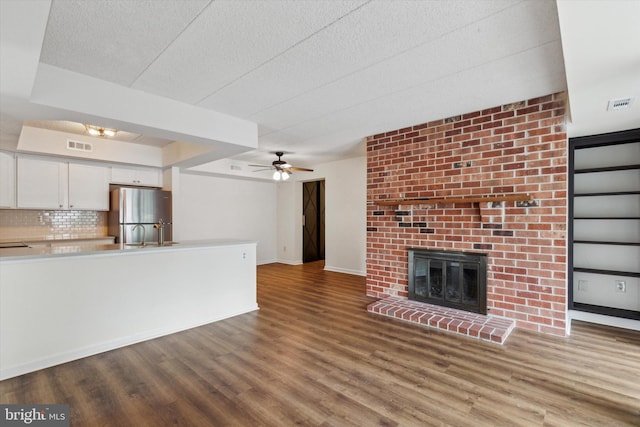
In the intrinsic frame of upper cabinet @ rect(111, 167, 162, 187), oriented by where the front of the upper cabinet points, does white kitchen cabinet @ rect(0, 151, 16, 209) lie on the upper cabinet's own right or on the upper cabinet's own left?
on the upper cabinet's own right

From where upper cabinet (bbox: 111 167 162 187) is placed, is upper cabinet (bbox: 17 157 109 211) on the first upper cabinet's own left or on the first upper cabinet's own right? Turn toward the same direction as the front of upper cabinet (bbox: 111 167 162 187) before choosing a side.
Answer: on the first upper cabinet's own right

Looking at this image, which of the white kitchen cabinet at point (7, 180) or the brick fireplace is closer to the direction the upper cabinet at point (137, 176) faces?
the brick fireplace

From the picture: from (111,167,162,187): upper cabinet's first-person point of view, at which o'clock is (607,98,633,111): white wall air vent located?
The white wall air vent is roughly at 11 o'clock from the upper cabinet.

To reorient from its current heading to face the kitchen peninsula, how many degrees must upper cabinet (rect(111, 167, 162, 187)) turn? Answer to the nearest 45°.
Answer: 0° — it already faces it

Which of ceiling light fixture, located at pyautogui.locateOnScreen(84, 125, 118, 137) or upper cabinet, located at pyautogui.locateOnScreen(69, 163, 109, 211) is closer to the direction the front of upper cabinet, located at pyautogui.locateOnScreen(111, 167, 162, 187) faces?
the ceiling light fixture

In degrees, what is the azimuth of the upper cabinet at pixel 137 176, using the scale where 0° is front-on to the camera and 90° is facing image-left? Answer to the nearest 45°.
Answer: approximately 0°

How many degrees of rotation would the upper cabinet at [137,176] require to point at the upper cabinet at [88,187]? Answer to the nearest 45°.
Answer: approximately 90° to its right

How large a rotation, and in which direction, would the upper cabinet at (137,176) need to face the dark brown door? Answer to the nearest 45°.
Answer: approximately 90° to its left

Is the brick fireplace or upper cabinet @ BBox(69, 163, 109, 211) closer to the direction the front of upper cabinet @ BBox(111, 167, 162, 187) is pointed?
the brick fireplace

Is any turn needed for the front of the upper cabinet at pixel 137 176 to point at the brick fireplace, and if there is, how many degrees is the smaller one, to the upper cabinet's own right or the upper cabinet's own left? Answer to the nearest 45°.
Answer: approximately 45° to the upper cabinet's own left
